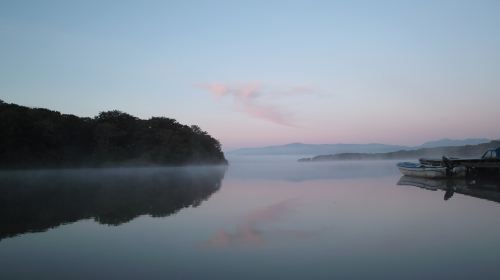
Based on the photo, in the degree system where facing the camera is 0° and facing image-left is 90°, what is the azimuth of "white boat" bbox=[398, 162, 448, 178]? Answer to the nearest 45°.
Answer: approximately 90°
